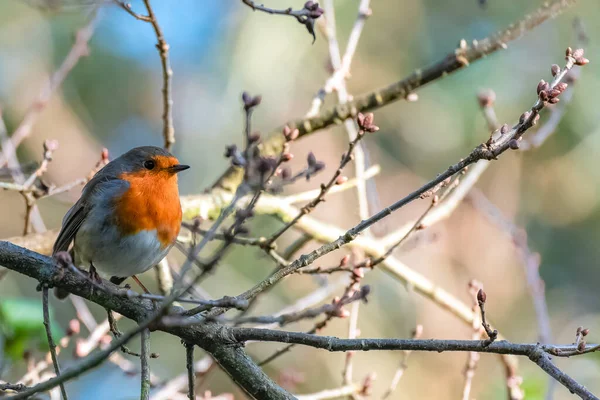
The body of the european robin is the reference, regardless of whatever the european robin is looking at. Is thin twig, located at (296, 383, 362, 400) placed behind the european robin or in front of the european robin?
in front

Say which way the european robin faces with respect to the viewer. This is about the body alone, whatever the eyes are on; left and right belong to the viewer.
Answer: facing the viewer and to the right of the viewer
